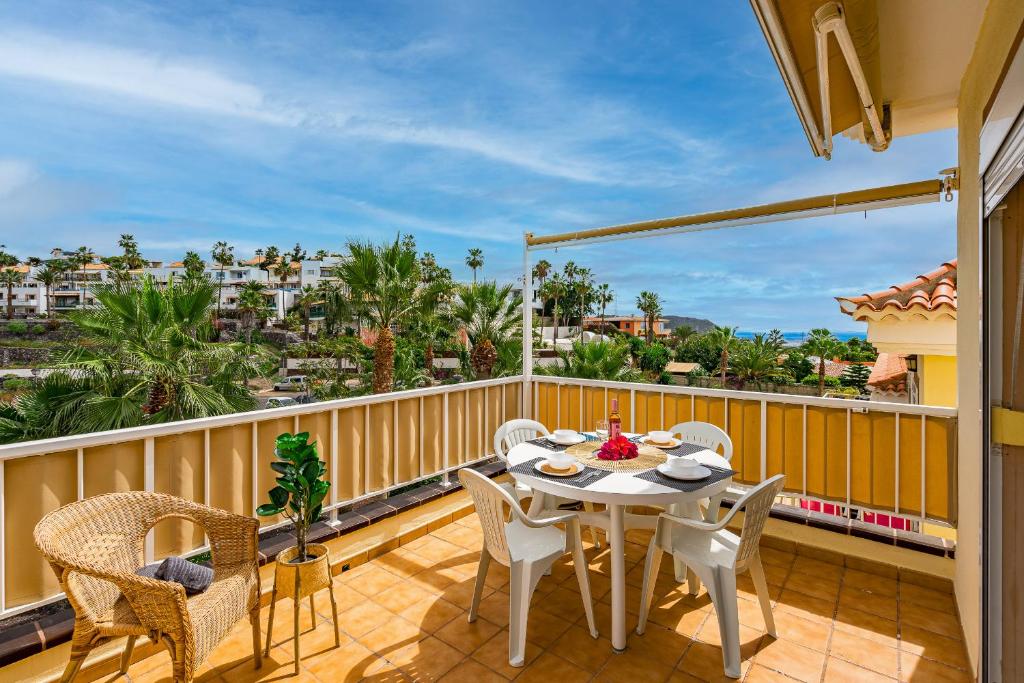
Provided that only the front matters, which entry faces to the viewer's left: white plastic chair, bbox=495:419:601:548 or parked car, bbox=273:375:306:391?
the parked car

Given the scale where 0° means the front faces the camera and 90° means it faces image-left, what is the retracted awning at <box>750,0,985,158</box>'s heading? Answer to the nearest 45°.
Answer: approximately 90°

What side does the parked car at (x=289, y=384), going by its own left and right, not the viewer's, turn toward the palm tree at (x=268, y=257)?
right

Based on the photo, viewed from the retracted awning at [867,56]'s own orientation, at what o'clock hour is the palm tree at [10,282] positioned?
The palm tree is roughly at 12 o'clock from the retracted awning.

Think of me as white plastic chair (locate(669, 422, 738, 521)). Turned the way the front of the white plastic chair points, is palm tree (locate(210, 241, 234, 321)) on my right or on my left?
on my right

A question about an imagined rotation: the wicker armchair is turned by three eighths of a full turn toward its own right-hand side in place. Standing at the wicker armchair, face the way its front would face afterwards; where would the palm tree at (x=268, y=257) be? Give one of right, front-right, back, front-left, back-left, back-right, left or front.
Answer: right

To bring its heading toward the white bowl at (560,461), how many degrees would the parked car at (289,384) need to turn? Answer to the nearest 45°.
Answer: approximately 90° to its left

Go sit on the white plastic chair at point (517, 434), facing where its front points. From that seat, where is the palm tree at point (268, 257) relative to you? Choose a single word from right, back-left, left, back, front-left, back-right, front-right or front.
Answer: back

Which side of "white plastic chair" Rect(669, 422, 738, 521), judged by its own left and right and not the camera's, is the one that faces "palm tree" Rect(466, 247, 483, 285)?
right

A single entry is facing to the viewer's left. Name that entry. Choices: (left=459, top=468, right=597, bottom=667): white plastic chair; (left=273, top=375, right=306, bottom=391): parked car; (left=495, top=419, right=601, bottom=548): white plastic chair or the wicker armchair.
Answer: the parked car

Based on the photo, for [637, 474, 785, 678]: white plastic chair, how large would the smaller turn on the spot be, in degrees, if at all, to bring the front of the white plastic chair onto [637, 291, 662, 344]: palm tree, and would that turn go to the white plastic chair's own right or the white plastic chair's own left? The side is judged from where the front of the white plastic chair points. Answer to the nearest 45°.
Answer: approximately 45° to the white plastic chair's own right

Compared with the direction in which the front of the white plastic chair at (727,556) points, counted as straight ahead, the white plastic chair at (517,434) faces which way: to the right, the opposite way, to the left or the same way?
the opposite way

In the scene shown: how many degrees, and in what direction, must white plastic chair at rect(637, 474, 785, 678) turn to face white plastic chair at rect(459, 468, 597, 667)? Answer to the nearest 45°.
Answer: approximately 45° to its left

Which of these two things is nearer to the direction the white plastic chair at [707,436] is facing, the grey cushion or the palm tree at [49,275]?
the grey cushion

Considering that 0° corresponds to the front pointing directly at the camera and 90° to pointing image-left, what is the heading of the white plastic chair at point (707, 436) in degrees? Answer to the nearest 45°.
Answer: approximately 45°

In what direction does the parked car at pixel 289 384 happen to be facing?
to the viewer's left

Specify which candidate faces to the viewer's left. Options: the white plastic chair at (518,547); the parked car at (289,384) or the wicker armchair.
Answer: the parked car
